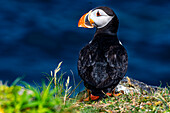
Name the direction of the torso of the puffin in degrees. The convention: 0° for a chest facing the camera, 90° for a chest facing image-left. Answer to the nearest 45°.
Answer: approximately 180°
